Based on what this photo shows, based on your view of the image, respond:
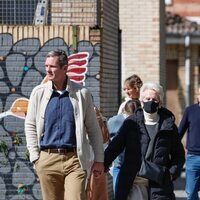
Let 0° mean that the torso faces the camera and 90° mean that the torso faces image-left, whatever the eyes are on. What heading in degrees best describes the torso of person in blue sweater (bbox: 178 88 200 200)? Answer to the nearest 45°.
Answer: approximately 0°

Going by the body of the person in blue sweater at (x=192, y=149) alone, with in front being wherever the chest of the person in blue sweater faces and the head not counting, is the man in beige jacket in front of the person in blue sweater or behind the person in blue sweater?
in front

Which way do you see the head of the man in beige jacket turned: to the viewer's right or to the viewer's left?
to the viewer's left

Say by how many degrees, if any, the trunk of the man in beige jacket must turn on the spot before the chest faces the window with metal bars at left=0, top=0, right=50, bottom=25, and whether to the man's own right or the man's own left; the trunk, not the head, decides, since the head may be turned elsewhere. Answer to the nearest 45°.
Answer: approximately 180°

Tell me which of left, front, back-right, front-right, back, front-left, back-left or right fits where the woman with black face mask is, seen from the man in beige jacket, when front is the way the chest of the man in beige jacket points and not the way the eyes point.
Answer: left

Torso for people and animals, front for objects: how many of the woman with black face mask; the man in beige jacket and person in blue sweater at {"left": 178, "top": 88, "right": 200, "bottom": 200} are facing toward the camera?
3

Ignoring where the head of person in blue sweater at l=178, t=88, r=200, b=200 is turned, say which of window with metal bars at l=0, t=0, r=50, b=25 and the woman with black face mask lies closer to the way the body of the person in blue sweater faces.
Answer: the woman with black face mask
